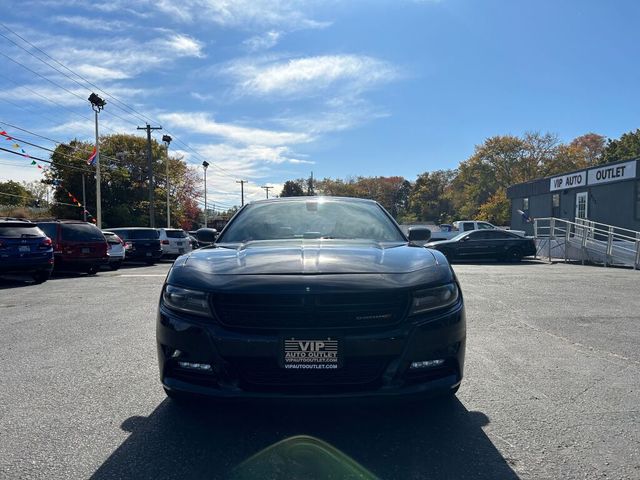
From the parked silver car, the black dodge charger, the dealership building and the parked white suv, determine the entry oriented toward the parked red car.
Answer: the dealership building

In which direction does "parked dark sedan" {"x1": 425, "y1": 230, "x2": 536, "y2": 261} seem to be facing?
to the viewer's left

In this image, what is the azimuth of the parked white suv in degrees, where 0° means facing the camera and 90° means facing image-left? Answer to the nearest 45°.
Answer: approximately 135°

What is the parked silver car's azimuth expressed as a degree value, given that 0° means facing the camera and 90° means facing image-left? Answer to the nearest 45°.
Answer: approximately 135°

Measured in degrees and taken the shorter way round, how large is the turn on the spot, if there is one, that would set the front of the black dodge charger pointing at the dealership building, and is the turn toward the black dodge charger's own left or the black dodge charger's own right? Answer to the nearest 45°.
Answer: approximately 135° to the black dodge charger's own left

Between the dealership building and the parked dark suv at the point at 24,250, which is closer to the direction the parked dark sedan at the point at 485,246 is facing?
the parked dark suv

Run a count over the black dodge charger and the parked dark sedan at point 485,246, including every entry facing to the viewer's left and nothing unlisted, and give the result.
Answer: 1

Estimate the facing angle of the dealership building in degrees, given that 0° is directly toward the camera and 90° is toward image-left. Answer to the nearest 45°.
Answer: approximately 45°

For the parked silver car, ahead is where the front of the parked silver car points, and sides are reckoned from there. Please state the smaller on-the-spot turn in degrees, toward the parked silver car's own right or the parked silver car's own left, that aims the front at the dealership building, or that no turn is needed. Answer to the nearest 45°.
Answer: approximately 135° to the parked silver car's own right
